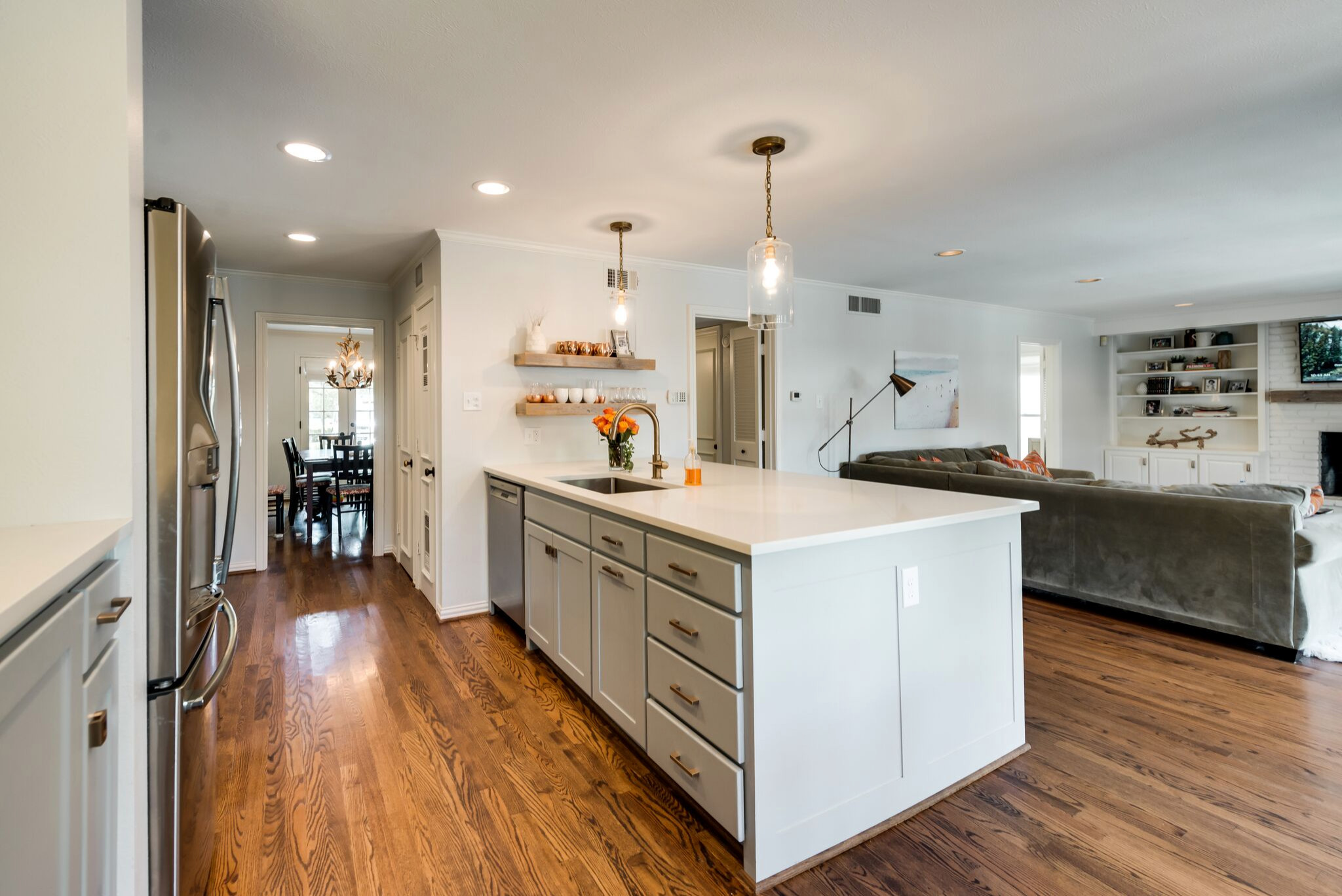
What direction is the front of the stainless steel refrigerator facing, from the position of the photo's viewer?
facing to the right of the viewer

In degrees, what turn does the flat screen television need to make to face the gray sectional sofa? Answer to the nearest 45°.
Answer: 0° — it already faces it

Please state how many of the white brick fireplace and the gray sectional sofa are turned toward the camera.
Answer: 1

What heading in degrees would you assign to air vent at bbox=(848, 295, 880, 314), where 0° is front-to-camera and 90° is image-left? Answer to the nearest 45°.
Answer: approximately 315°

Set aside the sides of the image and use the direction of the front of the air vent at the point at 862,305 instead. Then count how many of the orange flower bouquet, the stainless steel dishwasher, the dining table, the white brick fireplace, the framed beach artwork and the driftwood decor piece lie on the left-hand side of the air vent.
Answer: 3

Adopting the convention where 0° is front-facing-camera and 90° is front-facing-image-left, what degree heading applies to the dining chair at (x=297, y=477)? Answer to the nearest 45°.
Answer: approximately 270°

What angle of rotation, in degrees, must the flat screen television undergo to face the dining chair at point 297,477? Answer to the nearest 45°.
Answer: approximately 45° to its right

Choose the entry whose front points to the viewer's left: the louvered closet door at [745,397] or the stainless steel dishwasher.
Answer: the stainless steel dishwasher

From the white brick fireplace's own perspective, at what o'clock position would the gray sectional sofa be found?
The gray sectional sofa is roughly at 12 o'clock from the white brick fireplace.

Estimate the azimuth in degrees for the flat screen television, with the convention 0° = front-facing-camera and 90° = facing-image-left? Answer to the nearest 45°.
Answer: approximately 0°

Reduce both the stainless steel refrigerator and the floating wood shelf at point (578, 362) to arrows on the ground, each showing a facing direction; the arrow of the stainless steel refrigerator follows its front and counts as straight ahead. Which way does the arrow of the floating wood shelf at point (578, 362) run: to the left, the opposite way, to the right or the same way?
to the right

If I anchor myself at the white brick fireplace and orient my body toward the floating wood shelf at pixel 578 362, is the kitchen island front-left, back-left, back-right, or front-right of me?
front-left

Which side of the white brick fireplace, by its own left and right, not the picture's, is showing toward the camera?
front

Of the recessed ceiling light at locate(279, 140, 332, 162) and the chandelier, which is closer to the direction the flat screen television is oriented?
the recessed ceiling light

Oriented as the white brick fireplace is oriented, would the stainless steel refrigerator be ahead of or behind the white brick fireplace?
ahead

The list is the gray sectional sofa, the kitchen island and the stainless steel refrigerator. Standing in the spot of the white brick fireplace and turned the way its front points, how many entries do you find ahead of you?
3

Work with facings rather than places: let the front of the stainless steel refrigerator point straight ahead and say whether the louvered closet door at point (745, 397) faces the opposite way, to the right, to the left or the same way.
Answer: to the right

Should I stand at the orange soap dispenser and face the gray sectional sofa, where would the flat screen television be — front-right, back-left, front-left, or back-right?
front-left

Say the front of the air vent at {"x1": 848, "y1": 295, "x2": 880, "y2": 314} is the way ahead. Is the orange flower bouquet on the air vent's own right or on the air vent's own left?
on the air vent's own right
